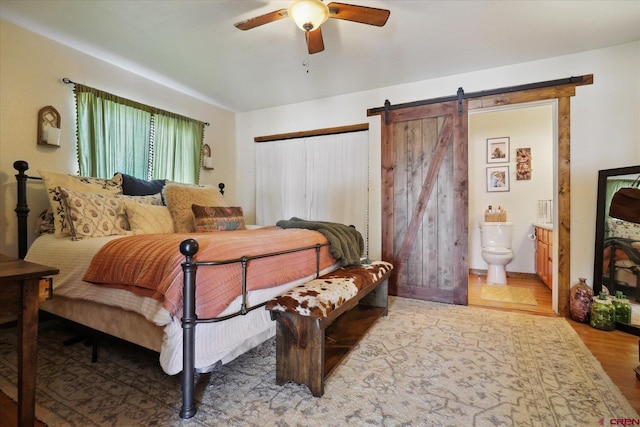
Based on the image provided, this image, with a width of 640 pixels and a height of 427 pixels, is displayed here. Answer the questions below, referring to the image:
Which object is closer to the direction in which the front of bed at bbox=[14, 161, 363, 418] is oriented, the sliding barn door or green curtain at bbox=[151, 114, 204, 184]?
the sliding barn door

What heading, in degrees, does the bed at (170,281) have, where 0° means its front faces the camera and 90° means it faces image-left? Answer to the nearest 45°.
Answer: approximately 315°

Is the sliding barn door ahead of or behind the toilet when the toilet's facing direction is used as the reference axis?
ahead

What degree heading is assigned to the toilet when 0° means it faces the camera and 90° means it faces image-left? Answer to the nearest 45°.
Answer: approximately 0°

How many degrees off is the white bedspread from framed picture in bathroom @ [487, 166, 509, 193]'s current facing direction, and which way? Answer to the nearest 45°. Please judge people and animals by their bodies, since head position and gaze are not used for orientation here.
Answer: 0° — it already faces it

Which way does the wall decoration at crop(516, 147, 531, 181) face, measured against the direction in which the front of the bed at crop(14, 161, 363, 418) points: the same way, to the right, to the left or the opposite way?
to the right

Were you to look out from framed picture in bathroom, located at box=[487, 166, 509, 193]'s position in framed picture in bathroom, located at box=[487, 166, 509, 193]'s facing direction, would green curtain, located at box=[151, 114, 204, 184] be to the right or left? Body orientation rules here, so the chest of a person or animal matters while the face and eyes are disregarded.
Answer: on its right

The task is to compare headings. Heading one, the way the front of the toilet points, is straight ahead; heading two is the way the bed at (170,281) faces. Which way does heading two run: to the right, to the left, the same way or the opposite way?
to the left

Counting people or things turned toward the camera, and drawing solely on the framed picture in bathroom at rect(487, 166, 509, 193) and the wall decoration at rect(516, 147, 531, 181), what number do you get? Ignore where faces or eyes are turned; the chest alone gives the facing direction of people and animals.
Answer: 2
